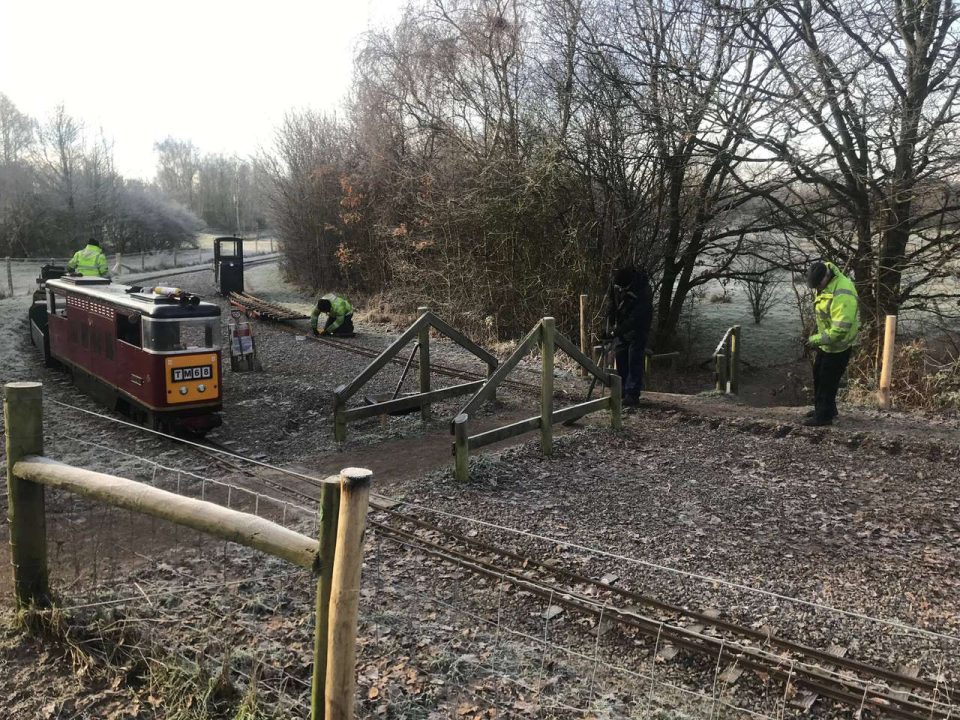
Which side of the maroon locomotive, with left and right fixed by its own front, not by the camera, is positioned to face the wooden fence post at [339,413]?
front

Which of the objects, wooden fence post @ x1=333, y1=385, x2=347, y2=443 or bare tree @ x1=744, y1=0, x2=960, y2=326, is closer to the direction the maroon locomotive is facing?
the wooden fence post

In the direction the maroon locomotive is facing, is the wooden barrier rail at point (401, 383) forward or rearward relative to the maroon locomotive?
forward

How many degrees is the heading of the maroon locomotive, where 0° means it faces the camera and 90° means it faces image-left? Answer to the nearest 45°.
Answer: approximately 315°

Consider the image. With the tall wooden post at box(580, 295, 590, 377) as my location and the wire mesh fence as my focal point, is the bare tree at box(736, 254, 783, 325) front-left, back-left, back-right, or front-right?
back-left

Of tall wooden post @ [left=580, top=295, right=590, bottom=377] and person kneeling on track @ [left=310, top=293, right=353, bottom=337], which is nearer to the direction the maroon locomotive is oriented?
the tall wooden post

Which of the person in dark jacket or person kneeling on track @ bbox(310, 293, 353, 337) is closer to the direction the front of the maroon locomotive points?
the person in dark jacket

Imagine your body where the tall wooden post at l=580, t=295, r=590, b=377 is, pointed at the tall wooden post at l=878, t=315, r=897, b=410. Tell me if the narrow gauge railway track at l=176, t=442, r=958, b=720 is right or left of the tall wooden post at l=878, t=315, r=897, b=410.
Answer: right

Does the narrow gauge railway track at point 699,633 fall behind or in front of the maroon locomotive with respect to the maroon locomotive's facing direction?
in front

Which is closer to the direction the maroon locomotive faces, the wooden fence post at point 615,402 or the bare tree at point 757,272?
the wooden fence post

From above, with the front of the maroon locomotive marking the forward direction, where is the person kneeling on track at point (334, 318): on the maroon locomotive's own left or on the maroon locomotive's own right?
on the maroon locomotive's own left

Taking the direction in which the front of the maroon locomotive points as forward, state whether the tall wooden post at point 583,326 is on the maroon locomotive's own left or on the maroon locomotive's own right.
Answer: on the maroon locomotive's own left

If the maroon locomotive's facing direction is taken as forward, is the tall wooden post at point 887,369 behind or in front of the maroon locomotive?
in front

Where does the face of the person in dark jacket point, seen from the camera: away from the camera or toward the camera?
away from the camera
